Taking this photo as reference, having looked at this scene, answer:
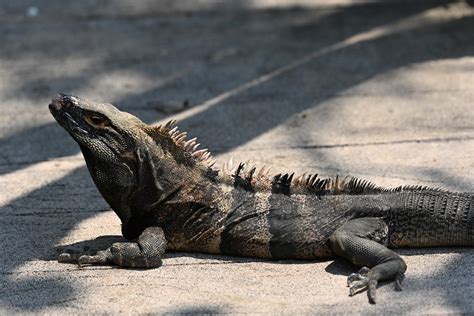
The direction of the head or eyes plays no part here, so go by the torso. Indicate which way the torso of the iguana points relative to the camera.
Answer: to the viewer's left
